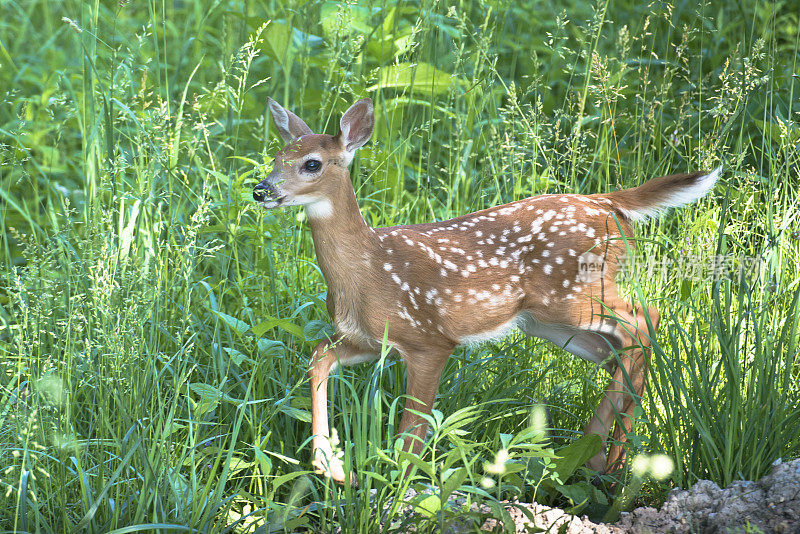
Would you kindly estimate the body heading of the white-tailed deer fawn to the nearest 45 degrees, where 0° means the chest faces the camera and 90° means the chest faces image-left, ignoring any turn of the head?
approximately 90°
